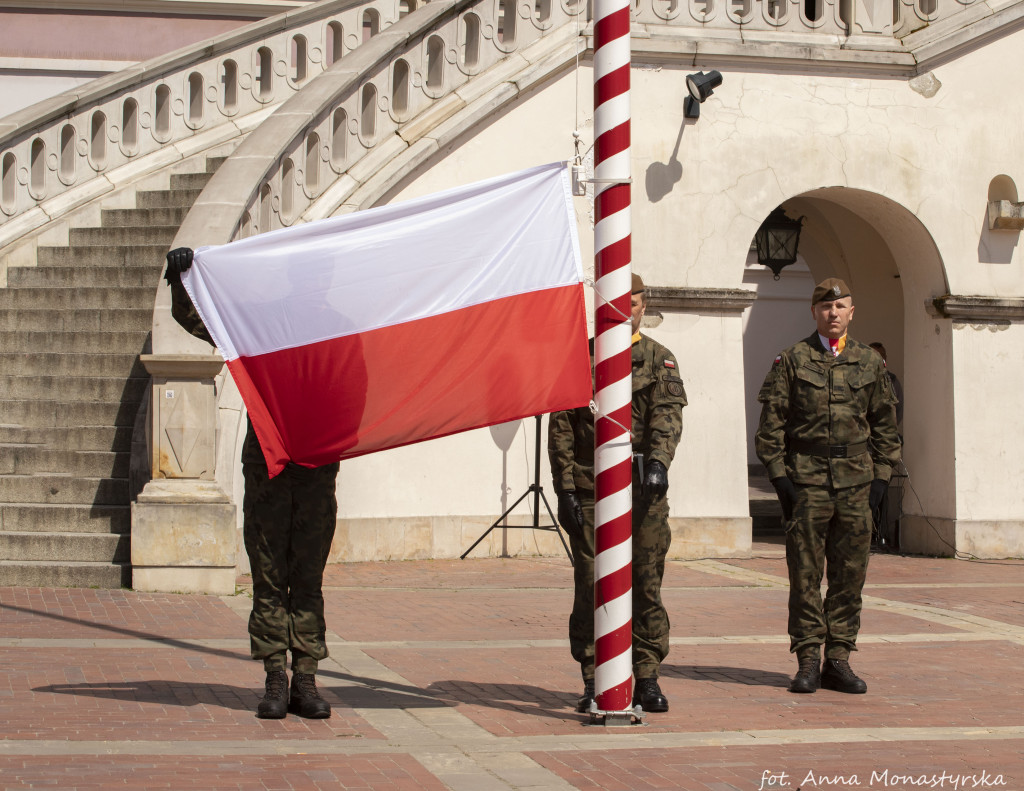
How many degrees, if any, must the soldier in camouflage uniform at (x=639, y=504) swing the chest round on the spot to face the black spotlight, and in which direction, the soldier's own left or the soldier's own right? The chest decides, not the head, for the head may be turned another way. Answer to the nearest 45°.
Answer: approximately 180°

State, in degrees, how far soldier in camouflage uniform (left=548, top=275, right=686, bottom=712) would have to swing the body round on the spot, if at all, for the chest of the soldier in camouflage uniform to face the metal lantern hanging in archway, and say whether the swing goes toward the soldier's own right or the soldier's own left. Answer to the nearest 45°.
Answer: approximately 180°

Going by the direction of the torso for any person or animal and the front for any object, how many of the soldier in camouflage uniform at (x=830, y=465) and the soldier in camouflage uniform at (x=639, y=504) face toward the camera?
2

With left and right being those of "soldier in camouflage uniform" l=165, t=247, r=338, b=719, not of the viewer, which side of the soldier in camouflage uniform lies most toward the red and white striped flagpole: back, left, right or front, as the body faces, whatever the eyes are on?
left

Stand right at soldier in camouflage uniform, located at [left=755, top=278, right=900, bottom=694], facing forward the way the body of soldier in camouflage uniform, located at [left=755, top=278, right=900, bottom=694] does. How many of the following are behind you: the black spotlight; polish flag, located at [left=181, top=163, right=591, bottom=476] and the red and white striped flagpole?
1

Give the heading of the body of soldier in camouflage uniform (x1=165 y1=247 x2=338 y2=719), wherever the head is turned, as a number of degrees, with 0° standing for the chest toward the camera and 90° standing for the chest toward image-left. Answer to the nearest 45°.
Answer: approximately 0°

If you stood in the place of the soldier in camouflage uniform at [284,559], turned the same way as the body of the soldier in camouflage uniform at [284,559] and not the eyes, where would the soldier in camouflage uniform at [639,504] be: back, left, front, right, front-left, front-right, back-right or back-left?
left

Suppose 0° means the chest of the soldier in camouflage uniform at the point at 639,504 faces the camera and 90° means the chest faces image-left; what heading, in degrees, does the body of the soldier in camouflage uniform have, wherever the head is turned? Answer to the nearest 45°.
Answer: approximately 0°

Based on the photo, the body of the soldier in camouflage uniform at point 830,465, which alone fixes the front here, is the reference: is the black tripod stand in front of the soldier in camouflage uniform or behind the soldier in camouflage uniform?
behind

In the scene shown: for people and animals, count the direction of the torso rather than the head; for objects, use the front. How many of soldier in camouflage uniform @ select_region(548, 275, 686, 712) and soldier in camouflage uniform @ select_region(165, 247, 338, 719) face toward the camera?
2

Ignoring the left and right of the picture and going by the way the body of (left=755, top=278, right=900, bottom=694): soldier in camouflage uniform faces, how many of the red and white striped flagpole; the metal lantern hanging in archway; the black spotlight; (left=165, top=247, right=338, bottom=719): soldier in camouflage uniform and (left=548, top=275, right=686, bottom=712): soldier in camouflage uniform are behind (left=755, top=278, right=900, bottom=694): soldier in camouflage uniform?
2
